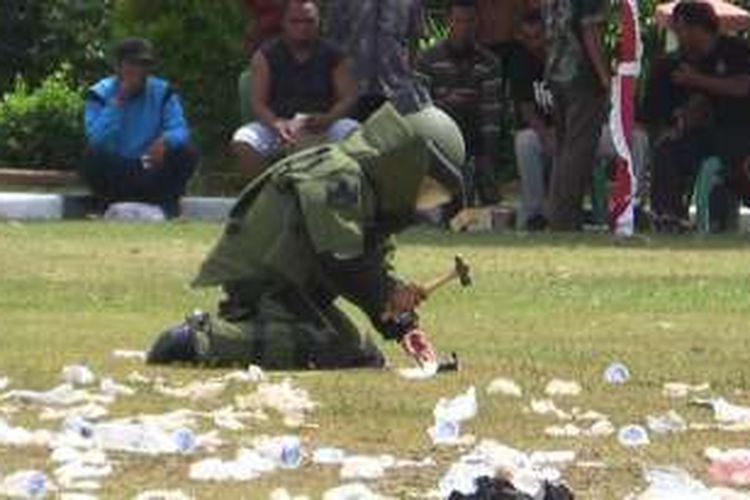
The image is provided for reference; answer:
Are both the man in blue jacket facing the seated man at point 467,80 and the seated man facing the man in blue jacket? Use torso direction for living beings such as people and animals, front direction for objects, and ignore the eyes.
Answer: no

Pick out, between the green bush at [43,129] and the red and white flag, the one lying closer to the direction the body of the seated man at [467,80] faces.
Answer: the red and white flag

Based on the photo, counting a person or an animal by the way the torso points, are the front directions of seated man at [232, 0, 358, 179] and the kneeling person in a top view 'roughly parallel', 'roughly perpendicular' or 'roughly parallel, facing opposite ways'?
roughly perpendicular

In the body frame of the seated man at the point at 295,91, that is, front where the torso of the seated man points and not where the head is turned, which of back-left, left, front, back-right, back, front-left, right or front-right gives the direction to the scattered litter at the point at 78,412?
front

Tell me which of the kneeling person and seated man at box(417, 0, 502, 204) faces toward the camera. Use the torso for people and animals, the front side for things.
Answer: the seated man

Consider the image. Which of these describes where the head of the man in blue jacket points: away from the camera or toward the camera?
toward the camera

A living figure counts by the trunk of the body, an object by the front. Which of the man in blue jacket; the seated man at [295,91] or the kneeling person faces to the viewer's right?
the kneeling person

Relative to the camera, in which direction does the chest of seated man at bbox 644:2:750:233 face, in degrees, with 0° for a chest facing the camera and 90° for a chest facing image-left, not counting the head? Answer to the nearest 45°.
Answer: approximately 45°

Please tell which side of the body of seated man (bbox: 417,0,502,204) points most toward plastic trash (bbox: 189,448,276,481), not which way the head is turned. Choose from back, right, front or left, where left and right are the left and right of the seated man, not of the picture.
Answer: front

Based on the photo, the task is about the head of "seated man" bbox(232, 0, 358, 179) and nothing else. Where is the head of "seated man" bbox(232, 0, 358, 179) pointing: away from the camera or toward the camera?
toward the camera

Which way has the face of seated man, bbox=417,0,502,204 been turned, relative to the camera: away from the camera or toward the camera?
toward the camera

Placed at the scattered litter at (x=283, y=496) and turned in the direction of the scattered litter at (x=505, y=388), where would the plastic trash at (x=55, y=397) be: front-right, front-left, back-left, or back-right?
front-left

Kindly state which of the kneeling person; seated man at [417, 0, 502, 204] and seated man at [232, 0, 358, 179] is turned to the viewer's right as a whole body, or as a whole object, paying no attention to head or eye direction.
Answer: the kneeling person

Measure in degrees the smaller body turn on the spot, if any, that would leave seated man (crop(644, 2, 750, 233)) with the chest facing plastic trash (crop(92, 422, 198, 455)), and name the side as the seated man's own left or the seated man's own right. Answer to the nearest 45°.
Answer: approximately 45° to the seated man's own left

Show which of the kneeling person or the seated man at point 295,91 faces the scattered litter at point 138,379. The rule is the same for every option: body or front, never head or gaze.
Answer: the seated man

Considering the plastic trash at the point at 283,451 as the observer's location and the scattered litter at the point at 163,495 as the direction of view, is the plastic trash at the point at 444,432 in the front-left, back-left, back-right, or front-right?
back-left

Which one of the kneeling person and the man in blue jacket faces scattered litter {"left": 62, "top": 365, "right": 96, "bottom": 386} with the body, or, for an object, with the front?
the man in blue jacket

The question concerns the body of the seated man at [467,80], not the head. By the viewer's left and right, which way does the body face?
facing the viewer

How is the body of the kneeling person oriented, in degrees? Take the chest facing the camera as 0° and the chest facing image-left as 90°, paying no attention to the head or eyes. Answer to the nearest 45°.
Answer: approximately 270°

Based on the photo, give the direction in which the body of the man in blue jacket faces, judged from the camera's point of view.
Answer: toward the camera

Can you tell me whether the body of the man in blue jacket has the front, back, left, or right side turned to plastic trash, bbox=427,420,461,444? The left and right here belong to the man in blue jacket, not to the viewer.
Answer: front
